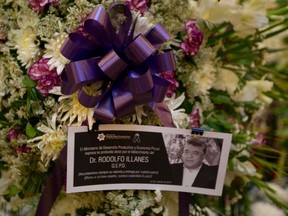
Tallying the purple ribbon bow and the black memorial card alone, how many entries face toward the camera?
2

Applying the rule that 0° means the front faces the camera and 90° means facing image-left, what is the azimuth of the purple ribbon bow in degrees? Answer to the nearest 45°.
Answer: approximately 0°

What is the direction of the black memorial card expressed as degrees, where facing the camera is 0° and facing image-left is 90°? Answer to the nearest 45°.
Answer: approximately 0°
